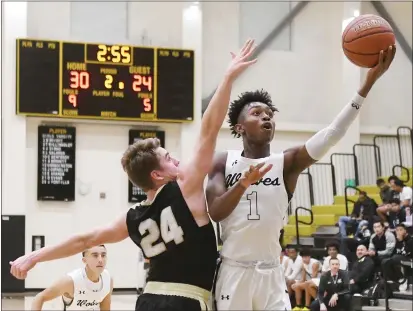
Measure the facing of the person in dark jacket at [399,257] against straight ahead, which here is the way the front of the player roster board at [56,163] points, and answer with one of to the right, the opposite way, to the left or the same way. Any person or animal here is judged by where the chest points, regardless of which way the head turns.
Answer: to the right

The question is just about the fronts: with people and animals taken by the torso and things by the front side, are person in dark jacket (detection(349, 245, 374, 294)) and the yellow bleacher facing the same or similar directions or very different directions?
same or similar directions

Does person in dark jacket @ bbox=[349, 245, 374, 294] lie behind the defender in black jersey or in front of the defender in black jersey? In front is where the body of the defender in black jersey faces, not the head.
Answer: in front

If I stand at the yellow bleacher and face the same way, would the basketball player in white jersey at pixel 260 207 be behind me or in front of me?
in front

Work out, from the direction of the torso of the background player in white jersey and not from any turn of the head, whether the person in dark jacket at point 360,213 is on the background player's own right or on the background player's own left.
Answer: on the background player's own left

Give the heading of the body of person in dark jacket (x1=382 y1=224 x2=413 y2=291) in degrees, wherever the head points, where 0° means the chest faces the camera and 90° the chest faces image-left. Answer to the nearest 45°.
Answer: approximately 45°

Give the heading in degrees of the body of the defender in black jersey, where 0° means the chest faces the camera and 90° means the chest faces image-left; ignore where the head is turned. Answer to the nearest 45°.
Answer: approximately 225°

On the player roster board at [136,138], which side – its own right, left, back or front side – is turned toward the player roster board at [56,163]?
right

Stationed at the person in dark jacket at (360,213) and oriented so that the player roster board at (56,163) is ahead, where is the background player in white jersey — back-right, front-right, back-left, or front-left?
front-left

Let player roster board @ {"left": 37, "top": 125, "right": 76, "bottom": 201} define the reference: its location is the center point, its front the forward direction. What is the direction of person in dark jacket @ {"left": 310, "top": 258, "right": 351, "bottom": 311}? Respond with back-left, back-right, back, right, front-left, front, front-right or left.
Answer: front-left

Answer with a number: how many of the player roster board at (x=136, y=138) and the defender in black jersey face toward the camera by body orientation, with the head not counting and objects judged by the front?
1

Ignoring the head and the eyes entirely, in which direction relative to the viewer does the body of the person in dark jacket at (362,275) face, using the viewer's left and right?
facing the viewer and to the left of the viewer

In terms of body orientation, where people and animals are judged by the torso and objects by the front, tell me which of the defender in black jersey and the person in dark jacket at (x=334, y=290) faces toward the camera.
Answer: the person in dark jacket
